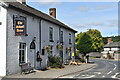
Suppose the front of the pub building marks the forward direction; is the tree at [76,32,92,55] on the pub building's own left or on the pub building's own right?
on the pub building's own left
